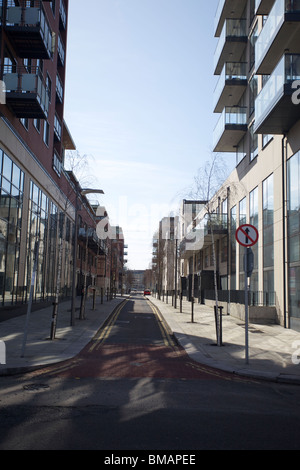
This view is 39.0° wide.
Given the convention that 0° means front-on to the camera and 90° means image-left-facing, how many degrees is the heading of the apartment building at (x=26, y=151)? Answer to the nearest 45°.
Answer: approximately 270°

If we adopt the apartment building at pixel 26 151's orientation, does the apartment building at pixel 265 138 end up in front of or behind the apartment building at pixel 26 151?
in front
